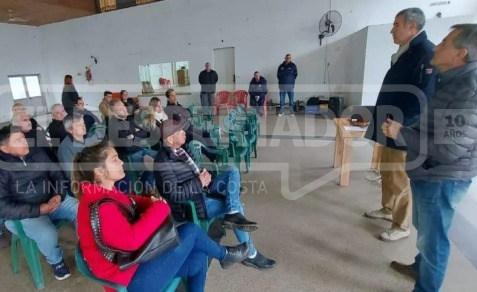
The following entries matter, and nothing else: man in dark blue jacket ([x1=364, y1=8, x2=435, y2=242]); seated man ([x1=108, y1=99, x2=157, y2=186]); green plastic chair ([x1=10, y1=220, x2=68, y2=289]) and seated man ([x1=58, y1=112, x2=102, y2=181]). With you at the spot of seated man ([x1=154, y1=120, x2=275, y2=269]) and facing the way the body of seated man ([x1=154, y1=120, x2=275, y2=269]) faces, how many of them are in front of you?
1

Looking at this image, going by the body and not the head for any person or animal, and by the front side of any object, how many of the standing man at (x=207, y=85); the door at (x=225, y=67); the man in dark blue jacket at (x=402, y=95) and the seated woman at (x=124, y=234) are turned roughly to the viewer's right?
1

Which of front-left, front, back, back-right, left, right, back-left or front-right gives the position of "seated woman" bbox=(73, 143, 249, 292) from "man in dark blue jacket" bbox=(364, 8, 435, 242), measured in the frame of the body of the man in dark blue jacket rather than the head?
front-left

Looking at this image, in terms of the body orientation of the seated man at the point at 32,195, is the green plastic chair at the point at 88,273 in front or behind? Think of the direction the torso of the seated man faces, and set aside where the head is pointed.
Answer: in front

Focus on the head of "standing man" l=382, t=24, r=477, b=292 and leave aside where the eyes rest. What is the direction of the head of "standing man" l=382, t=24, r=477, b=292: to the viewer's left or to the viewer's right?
to the viewer's left

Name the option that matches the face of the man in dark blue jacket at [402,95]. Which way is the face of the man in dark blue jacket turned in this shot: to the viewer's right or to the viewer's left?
to the viewer's left

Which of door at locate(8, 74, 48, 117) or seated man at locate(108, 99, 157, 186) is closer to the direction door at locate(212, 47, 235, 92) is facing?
the seated man

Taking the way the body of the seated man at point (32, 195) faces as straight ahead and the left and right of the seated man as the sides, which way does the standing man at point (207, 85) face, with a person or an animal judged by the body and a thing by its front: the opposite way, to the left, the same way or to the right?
to the right

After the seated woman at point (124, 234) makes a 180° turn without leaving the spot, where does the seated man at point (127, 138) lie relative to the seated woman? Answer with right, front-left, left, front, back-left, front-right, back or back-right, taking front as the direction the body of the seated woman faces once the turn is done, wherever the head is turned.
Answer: right

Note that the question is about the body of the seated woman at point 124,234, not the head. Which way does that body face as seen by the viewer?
to the viewer's right

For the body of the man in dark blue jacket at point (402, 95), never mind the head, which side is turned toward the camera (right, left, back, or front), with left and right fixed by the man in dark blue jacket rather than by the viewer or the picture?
left

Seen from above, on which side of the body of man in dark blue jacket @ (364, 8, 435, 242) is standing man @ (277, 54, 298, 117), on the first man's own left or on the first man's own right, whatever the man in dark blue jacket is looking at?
on the first man's own right

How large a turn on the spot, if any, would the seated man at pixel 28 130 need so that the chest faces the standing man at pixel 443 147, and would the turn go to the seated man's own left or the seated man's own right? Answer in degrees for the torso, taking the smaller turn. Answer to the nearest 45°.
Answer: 0° — they already face them

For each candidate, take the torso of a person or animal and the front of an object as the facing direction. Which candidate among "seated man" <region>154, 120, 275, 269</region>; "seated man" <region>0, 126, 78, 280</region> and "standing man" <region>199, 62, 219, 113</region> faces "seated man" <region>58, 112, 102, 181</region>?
the standing man

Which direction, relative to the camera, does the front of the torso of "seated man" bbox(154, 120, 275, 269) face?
to the viewer's right

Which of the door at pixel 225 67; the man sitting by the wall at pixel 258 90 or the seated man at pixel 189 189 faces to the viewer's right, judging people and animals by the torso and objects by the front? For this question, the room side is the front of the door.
the seated man

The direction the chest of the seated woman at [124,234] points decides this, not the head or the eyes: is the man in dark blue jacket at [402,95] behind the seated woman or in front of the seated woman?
in front

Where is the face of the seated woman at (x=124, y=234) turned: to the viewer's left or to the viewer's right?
to the viewer's right
